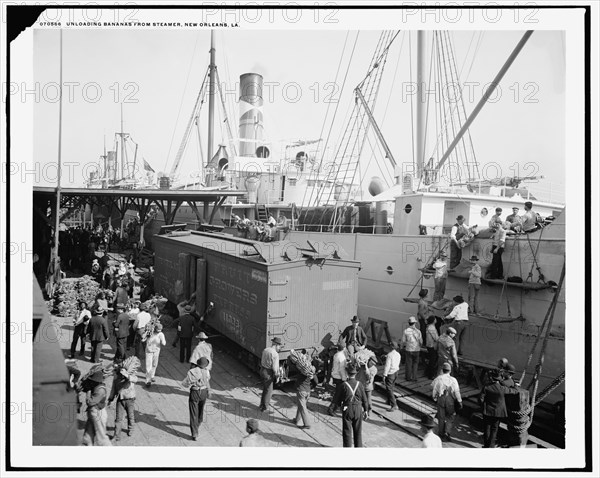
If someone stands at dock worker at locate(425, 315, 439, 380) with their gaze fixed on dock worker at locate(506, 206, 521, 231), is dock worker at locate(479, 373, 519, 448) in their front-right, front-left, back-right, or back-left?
back-right

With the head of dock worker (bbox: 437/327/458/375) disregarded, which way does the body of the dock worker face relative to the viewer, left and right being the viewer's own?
facing away from the viewer and to the right of the viewer

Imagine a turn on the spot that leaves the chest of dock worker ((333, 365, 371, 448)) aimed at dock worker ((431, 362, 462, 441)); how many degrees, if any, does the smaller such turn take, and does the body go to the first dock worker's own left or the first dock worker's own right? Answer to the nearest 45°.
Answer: approximately 45° to the first dock worker's own right

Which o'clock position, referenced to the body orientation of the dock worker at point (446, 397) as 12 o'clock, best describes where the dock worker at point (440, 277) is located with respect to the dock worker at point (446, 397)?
the dock worker at point (440, 277) is roughly at 12 o'clock from the dock worker at point (446, 397).

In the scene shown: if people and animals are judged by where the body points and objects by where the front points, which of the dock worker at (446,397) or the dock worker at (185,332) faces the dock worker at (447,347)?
the dock worker at (446,397)

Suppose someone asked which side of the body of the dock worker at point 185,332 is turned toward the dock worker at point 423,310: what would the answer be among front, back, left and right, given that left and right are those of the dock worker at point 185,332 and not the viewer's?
right

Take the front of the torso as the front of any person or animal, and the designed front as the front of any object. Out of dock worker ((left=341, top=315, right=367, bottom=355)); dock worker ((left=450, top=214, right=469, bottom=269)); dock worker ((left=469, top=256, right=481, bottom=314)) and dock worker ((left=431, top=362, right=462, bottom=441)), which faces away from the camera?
dock worker ((left=431, top=362, right=462, bottom=441))

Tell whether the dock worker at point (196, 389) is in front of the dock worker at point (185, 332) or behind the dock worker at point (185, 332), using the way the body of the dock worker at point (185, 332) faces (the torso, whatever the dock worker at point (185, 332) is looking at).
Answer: behind

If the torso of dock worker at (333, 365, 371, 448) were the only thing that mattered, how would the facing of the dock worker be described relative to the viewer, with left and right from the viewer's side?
facing away from the viewer
